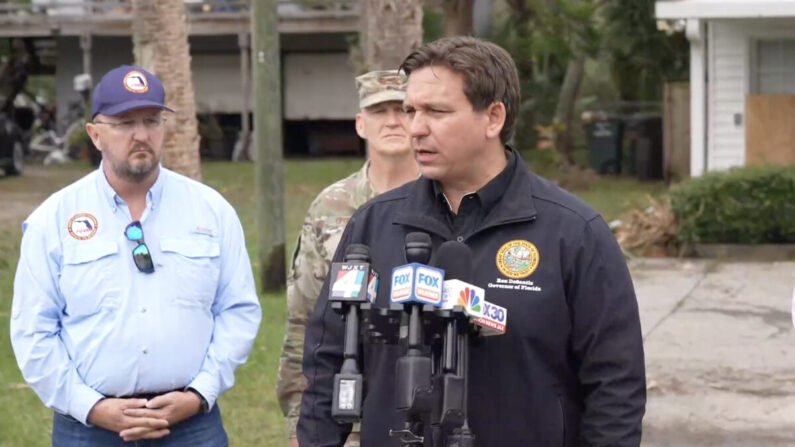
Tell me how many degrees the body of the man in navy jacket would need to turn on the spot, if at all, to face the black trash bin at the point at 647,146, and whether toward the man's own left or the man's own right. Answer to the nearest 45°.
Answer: approximately 135° to the man's own right

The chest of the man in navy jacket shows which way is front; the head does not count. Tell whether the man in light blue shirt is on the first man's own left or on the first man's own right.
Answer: on the first man's own right

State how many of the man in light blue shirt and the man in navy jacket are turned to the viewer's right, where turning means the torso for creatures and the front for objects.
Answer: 0

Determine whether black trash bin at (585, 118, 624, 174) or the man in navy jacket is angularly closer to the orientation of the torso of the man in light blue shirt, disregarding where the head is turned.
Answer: the man in navy jacket

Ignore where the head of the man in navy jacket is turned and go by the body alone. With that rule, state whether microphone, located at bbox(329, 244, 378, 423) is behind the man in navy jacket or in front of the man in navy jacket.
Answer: in front

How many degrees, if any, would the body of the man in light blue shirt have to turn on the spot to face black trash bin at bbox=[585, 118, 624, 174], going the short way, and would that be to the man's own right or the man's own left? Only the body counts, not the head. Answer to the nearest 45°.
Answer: approximately 135° to the man's own left

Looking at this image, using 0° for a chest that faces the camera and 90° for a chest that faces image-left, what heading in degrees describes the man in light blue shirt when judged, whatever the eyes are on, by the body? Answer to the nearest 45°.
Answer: approximately 0°

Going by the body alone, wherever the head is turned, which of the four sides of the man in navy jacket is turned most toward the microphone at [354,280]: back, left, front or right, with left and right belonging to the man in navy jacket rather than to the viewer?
front

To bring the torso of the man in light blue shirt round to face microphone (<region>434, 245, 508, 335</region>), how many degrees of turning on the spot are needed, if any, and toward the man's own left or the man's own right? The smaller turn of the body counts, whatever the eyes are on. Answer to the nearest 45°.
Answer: approximately 45° to the man's own left

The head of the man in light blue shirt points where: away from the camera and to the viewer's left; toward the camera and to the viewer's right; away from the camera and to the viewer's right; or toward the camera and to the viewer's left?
toward the camera and to the viewer's right

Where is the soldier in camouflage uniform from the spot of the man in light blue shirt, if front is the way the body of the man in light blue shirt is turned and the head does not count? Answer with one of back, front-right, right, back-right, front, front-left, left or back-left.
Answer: left

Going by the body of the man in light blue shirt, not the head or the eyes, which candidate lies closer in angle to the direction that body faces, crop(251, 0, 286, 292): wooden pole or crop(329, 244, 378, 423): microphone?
the microphone

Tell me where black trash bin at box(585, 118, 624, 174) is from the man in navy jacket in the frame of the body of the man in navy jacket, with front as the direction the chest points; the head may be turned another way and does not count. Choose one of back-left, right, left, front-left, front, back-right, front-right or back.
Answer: back-right

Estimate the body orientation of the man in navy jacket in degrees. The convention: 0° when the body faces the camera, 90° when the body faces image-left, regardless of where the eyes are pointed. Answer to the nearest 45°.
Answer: approximately 45°
